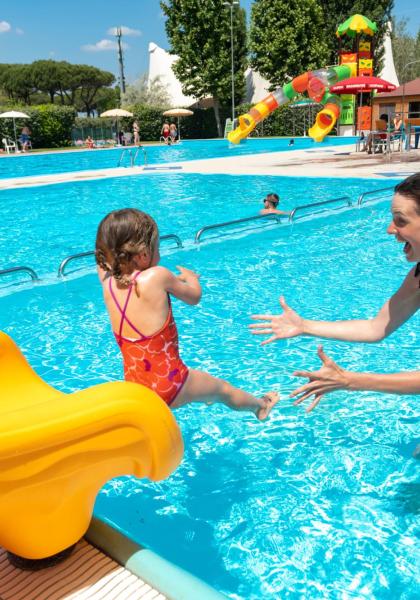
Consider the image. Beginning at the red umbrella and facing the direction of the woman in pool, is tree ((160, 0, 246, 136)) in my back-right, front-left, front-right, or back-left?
back-right

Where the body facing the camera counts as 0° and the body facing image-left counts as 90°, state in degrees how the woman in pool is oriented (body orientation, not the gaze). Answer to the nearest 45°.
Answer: approximately 90°

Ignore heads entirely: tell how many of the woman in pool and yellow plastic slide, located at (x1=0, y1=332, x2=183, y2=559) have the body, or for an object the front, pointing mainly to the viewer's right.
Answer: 1

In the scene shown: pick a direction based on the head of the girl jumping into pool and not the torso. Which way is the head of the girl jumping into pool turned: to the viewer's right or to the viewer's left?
to the viewer's right

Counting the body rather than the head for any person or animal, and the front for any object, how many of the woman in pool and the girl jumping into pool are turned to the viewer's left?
1

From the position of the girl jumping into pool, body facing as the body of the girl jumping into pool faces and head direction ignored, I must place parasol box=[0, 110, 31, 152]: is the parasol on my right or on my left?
on my left

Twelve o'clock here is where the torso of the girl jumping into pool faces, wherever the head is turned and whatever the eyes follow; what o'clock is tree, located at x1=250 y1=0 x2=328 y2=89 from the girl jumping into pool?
The tree is roughly at 11 o'clock from the girl jumping into pool.

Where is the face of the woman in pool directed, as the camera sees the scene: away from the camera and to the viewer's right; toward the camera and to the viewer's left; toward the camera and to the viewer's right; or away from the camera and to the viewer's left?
toward the camera and to the viewer's left

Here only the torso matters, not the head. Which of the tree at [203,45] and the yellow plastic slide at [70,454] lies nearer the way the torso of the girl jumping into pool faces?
the tree

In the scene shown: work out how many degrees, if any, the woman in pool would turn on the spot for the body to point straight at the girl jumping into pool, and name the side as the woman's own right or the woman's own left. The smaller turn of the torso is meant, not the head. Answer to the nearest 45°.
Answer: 0° — they already face them

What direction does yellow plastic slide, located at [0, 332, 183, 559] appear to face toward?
to the viewer's right

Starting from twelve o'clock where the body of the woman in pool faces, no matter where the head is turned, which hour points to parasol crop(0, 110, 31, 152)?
The parasol is roughly at 2 o'clock from the woman in pool.

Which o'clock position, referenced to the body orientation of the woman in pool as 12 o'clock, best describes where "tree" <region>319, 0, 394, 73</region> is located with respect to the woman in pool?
The tree is roughly at 3 o'clock from the woman in pool.

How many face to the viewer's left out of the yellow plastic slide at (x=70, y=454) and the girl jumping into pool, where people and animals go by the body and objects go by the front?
0

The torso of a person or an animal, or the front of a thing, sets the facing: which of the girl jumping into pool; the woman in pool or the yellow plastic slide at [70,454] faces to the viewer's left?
the woman in pool

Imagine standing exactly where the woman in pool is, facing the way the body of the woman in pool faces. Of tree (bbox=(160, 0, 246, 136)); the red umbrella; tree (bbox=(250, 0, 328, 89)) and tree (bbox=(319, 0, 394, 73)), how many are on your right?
4

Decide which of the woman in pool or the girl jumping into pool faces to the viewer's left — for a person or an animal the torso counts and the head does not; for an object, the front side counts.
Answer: the woman in pool

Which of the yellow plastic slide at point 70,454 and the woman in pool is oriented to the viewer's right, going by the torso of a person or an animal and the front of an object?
the yellow plastic slide
